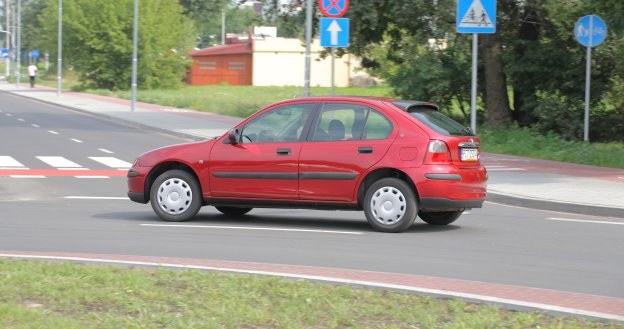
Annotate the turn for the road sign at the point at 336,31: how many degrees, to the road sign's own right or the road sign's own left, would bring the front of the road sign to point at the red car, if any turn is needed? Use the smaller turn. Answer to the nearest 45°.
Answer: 0° — it already faces it

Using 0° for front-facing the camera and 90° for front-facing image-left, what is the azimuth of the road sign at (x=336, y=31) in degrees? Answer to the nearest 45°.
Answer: approximately 0°

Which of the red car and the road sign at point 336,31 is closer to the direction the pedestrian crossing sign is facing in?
the red car

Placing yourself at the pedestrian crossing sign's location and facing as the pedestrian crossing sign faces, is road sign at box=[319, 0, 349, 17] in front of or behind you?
behind

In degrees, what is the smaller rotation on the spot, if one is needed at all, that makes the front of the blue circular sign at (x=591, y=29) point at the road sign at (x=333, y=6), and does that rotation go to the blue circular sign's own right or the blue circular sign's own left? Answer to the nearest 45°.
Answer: approximately 90° to the blue circular sign's own right

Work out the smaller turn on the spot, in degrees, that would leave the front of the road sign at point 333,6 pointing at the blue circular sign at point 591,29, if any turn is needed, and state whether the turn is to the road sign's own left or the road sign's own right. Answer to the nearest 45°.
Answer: approximately 90° to the road sign's own left

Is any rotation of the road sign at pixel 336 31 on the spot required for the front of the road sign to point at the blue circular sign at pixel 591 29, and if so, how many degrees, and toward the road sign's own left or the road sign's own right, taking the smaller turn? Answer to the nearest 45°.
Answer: approximately 90° to the road sign's own left
